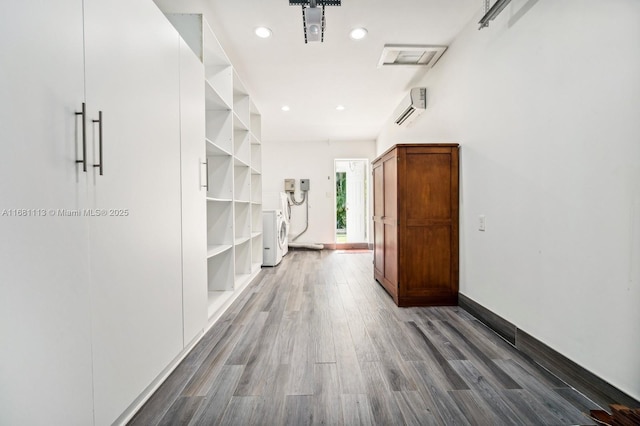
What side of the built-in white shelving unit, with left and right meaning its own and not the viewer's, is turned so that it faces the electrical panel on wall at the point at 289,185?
left

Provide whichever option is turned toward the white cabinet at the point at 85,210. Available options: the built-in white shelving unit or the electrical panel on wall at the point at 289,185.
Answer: the electrical panel on wall

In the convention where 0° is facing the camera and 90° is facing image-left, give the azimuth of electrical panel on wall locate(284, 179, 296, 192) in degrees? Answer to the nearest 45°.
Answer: approximately 0°

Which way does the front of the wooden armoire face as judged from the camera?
facing to the left of the viewer

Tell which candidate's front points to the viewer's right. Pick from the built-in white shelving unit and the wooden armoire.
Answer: the built-in white shelving unit

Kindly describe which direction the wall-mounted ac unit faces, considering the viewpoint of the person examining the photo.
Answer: facing to the left of the viewer

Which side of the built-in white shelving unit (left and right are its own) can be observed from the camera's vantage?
right
